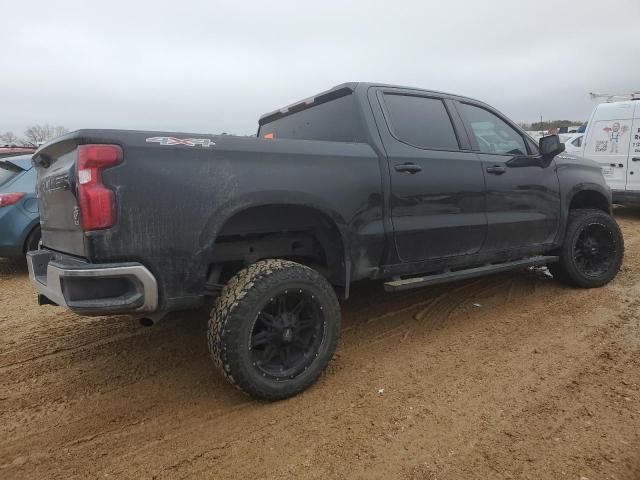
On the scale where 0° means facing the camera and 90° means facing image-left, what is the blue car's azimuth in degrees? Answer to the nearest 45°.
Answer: approximately 225°

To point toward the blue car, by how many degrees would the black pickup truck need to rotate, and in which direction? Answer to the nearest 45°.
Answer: approximately 90° to its left

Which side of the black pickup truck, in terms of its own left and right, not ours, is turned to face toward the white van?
front

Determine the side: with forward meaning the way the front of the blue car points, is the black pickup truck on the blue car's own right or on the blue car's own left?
on the blue car's own right

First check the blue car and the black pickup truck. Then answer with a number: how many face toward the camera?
0

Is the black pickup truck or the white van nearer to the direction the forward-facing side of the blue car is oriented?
the white van

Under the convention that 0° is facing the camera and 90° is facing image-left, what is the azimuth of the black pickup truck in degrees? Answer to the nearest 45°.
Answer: approximately 225°

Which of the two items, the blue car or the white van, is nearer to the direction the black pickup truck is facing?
the white van
